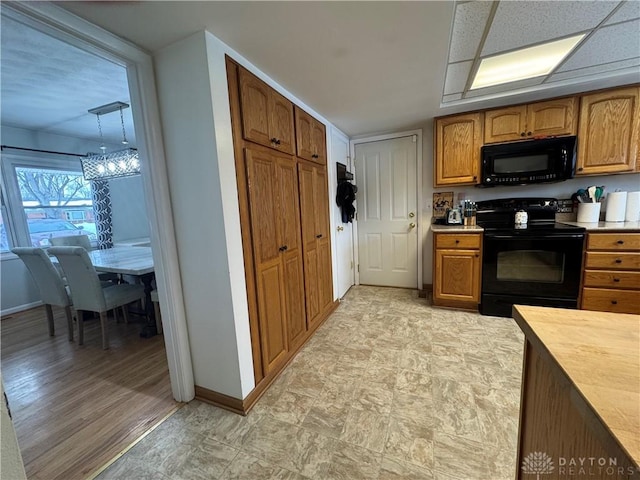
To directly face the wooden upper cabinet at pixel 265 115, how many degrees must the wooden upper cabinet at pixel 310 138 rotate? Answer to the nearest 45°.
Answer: approximately 90° to its right

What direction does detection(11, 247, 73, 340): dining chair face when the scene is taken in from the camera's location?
facing away from the viewer and to the right of the viewer

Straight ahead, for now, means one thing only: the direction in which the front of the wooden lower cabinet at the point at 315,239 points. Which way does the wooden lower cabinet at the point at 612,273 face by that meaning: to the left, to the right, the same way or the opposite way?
to the right

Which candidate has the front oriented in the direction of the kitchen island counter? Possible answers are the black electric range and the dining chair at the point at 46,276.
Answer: the black electric range

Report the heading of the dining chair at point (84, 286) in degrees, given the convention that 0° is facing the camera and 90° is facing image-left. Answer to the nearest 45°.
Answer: approximately 225°

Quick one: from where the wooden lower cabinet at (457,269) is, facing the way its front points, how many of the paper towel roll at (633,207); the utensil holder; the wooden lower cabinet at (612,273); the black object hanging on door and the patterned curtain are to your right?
2

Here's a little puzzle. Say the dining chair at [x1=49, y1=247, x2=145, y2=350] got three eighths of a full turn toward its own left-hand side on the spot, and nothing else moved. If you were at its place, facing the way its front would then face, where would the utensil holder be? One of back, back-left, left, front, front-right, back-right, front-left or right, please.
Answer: back-left

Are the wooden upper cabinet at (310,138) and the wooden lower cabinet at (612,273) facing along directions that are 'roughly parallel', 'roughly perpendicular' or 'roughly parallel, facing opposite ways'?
roughly perpendicular

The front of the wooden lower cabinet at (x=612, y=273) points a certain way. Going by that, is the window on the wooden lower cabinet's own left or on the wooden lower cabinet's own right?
on the wooden lower cabinet's own right

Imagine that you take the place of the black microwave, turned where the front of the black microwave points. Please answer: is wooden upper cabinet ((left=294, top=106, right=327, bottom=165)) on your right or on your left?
on your right

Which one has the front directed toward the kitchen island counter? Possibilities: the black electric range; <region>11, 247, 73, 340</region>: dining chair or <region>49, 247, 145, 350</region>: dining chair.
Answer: the black electric range

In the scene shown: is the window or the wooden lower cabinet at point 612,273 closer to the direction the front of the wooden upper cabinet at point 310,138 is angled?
the wooden lower cabinet
